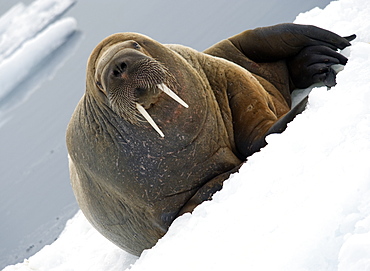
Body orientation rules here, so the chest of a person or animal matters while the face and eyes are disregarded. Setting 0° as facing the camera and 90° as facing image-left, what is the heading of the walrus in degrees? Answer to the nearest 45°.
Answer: approximately 45°
